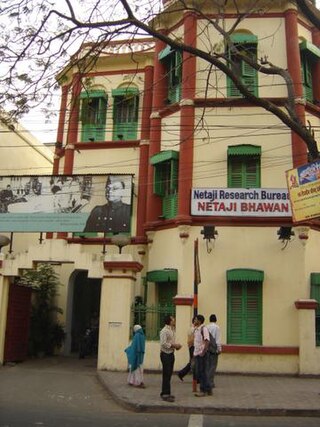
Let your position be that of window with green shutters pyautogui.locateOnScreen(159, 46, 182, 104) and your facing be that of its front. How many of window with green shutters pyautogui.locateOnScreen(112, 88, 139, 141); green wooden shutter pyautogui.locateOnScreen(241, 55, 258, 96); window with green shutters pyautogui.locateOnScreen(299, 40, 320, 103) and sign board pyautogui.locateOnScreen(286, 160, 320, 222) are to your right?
1

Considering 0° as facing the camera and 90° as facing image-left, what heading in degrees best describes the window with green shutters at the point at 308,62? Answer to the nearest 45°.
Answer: approximately 315°

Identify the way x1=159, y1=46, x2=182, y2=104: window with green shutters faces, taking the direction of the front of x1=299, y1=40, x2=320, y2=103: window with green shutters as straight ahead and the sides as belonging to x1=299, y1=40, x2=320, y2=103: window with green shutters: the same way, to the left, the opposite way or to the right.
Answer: to the right

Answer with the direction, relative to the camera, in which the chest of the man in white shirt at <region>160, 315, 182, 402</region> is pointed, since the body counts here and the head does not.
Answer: to the viewer's right

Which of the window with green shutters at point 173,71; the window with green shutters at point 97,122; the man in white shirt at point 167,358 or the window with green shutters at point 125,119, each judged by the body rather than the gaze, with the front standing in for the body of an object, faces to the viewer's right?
the man in white shirt
